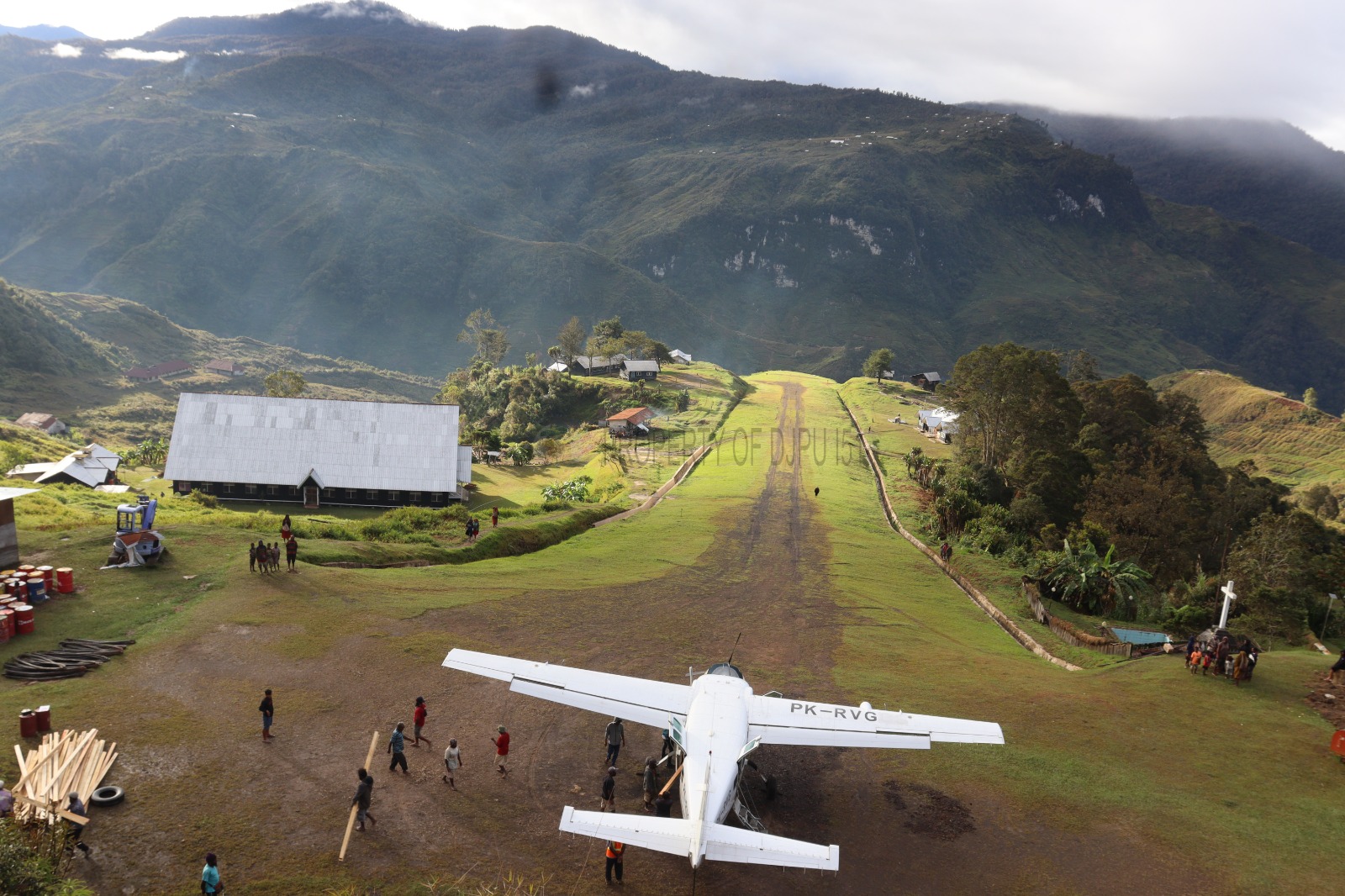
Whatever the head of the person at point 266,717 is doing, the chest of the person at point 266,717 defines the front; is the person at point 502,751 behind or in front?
in front

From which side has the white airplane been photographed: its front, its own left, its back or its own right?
back

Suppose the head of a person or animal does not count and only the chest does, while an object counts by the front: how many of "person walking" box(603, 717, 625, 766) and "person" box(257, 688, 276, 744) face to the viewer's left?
0

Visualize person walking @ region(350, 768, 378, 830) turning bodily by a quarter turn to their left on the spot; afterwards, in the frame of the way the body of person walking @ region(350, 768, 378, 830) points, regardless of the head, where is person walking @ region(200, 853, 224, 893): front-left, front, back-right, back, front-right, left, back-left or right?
front-right

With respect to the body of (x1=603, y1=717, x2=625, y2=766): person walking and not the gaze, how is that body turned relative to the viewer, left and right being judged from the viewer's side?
facing the viewer

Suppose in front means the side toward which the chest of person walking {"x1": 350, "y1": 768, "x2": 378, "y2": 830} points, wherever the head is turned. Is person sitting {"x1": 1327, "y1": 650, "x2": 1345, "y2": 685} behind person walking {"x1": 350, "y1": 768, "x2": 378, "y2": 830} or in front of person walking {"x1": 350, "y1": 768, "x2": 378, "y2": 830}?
behind

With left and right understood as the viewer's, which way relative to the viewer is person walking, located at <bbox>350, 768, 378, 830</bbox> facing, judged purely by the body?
facing to the left of the viewer

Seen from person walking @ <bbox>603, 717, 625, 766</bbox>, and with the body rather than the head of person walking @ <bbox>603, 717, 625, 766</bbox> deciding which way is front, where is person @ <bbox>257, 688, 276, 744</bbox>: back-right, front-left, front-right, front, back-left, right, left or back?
right
